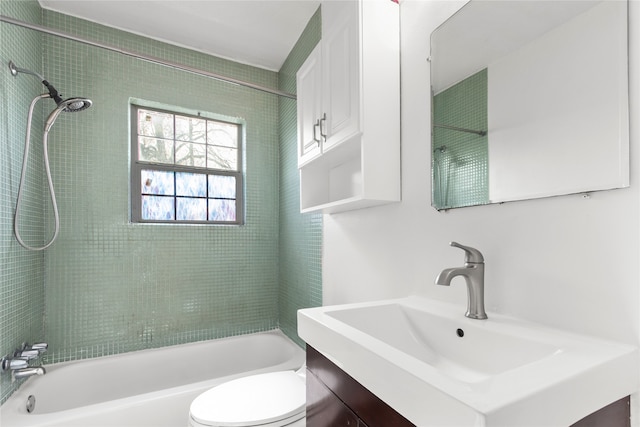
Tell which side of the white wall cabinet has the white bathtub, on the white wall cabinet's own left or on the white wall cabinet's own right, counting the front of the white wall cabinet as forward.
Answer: on the white wall cabinet's own right

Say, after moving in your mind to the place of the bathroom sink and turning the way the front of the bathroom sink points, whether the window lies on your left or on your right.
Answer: on your right

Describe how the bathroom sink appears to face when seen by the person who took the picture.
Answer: facing the viewer and to the left of the viewer

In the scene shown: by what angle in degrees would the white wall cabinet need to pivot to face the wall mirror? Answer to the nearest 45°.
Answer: approximately 90° to its left
